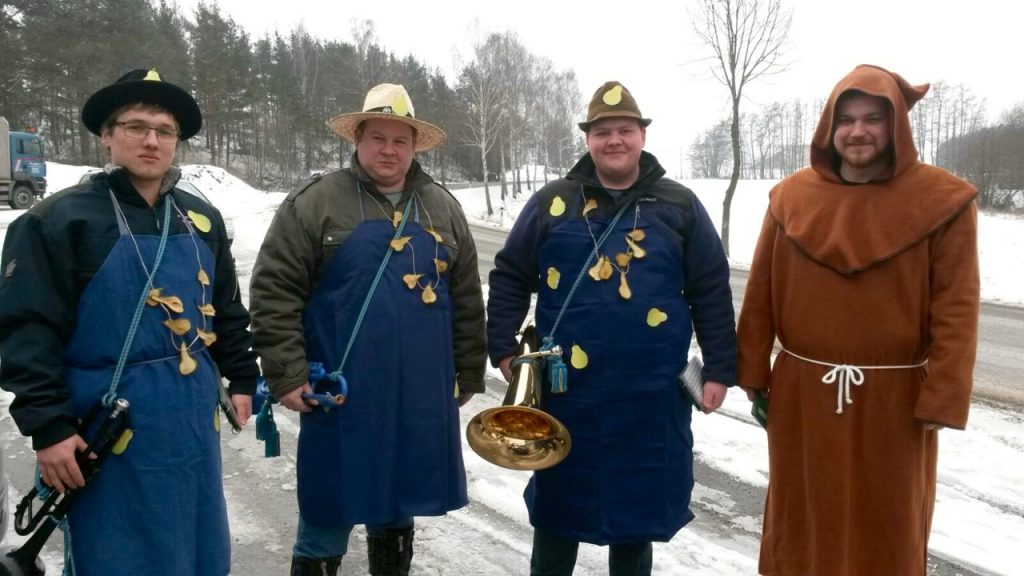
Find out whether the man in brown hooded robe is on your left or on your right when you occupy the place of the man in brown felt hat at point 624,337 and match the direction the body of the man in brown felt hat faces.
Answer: on your left

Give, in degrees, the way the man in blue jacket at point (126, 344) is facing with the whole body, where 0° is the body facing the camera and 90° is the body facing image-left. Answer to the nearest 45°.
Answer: approximately 315°

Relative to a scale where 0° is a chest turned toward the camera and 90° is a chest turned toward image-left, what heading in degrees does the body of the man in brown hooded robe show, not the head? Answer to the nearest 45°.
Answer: approximately 0°

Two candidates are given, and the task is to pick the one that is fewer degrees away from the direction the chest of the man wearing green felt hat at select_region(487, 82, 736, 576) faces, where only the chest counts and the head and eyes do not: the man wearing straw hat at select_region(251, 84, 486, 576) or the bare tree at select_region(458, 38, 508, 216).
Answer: the man wearing straw hat

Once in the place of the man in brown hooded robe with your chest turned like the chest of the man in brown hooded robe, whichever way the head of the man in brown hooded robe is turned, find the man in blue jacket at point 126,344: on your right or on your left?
on your right

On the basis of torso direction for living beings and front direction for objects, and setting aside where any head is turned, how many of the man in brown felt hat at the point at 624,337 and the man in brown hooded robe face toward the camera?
2

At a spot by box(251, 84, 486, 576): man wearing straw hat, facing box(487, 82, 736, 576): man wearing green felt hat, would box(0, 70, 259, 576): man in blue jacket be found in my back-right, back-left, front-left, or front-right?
back-right

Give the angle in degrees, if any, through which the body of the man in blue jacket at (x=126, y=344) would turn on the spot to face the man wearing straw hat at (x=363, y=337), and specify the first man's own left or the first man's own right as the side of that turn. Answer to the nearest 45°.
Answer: approximately 45° to the first man's own left

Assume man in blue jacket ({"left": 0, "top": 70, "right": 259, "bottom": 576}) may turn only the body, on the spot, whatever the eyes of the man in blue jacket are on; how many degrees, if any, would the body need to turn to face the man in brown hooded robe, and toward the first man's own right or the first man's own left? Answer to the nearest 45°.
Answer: approximately 45° to the first man's own left

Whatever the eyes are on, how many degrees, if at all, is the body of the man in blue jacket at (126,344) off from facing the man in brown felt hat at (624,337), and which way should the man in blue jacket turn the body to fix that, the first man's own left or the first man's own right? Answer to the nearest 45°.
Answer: approximately 45° to the first man's own left

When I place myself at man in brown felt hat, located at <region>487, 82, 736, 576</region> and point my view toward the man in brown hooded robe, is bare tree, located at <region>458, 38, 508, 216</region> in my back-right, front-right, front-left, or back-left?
back-left

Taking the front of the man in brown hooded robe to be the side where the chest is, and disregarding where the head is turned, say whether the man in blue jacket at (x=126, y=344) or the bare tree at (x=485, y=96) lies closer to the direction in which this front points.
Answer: the man in blue jacket

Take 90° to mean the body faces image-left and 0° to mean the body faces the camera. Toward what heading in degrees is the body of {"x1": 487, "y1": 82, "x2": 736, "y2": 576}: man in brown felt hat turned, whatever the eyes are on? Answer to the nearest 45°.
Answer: approximately 0°
